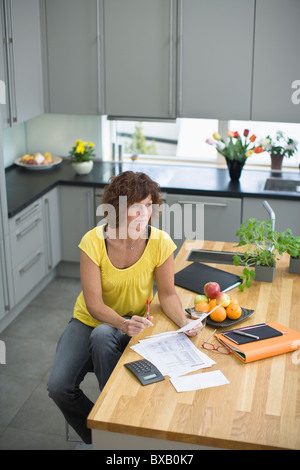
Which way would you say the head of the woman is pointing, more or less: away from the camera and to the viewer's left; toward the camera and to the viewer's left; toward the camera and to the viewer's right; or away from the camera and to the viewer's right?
toward the camera and to the viewer's right

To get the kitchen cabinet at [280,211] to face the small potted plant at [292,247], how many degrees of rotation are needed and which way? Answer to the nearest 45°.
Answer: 0° — it already faces it

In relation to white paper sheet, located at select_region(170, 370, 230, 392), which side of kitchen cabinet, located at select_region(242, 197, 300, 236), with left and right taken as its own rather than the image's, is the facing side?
front

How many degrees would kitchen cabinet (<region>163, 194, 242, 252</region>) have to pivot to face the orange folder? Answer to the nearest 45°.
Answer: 0° — it already faces it

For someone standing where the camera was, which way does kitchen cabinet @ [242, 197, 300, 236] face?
facing the viewer

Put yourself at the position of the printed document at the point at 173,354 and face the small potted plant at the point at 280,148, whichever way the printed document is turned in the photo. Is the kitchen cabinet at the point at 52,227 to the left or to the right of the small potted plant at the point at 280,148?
left

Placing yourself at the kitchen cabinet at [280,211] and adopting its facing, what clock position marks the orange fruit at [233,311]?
The orange fruit is roughly at 12 o'clock from the kitchen cabinet.

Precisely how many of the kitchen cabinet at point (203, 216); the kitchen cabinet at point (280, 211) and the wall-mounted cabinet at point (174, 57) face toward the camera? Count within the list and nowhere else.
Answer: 3

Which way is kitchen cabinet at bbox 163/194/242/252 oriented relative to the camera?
toward the camera

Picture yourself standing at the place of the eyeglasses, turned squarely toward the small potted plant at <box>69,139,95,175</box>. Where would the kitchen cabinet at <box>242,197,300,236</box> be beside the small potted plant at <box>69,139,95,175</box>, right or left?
right

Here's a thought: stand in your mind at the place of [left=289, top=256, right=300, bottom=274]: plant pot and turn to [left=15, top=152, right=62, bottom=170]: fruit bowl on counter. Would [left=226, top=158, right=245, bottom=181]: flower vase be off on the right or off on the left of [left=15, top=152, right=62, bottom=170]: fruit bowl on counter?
right

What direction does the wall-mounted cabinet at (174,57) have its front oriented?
toward the camera

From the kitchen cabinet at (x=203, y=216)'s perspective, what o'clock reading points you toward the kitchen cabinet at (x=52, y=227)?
the kitchen cabinet at (x=52, y=227) is roughly at 3 o'clock from the kitchen cabinet at (x=203, y=216).

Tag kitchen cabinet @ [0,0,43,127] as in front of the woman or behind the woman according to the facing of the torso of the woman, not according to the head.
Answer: behind
